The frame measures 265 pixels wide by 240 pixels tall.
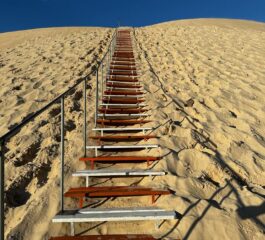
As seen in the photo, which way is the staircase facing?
toward the camera
